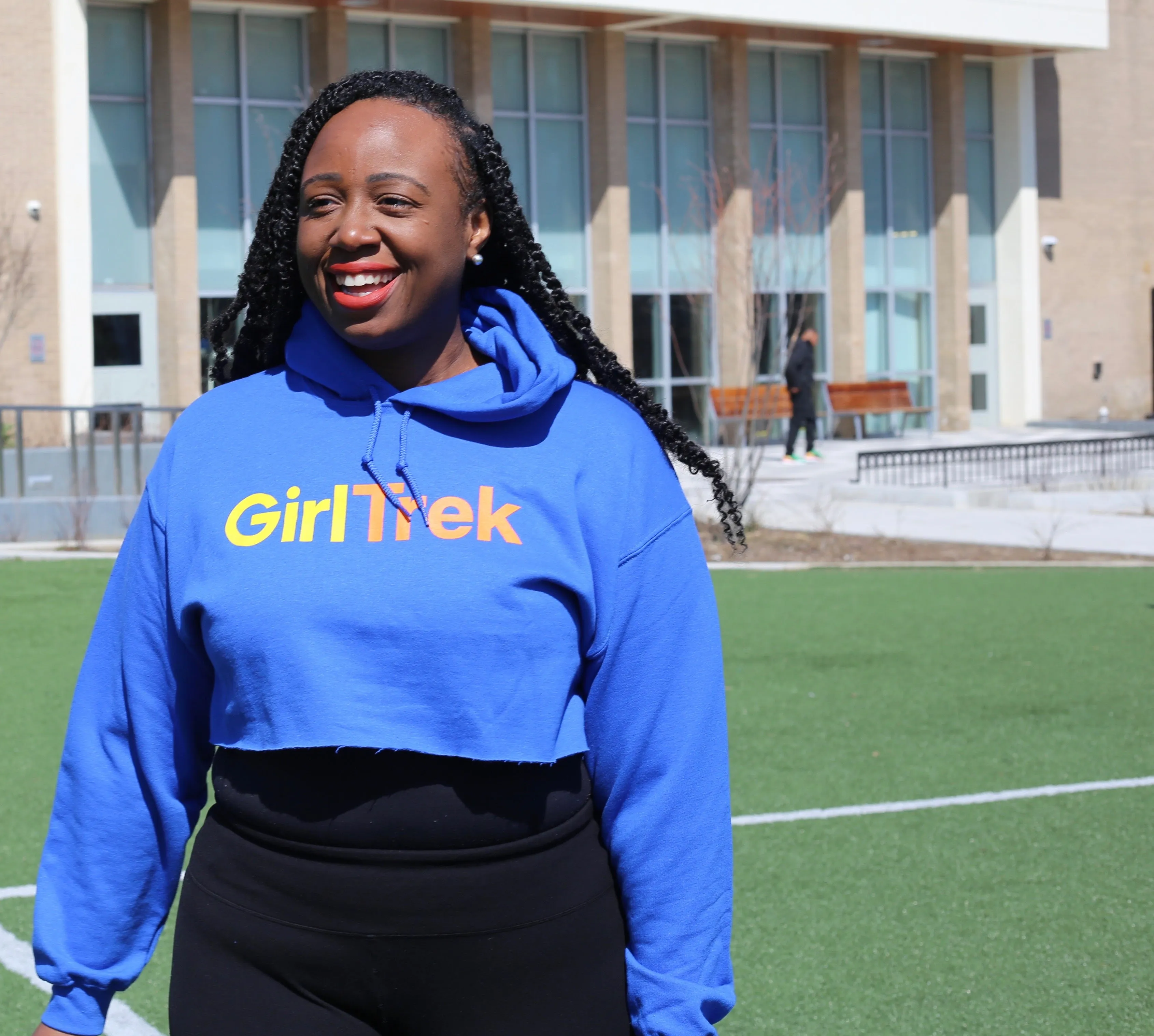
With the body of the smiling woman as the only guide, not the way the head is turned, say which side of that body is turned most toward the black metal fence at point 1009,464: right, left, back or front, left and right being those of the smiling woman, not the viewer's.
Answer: back

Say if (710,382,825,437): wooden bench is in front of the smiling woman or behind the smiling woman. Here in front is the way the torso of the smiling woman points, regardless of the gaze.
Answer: behind

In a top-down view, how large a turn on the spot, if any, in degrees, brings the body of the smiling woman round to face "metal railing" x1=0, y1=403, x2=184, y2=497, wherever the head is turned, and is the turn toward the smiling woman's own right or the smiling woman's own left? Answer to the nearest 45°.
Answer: approximately 180°

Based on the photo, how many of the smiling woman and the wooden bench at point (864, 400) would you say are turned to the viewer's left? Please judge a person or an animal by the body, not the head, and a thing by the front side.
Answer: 0

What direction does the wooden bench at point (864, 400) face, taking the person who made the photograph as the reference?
facing the viewer and to the right of the viewer

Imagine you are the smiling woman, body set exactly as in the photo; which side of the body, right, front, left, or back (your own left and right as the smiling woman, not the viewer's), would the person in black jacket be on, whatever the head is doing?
back

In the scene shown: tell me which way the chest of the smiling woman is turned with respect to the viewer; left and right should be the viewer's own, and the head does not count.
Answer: facing the viewer

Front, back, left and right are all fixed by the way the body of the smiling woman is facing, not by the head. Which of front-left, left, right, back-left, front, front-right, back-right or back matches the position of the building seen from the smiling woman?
back
